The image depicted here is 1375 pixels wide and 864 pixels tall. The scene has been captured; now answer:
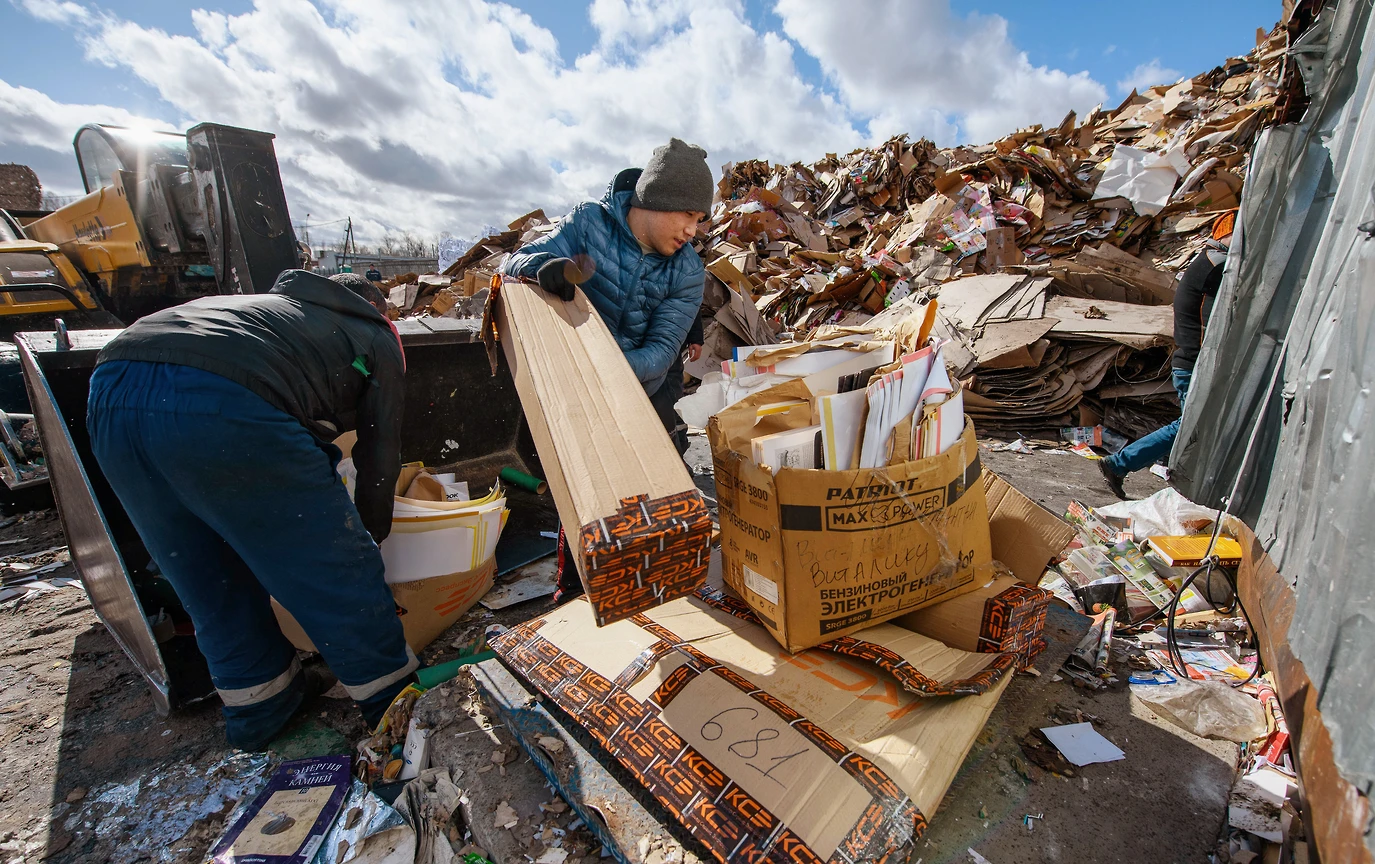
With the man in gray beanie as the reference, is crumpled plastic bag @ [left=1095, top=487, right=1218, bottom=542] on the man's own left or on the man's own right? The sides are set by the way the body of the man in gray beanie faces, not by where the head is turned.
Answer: on the man's own left

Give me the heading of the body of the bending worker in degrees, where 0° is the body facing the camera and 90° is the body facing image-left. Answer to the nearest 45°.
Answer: approximately 225°

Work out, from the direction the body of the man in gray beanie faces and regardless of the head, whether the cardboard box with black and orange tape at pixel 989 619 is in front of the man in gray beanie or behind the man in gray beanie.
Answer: in front

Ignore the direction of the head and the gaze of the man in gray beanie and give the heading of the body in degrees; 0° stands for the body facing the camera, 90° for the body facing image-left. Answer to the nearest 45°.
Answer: approximately 315°

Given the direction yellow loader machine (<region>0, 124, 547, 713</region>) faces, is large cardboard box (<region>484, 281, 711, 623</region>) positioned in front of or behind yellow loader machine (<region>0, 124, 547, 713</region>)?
in front

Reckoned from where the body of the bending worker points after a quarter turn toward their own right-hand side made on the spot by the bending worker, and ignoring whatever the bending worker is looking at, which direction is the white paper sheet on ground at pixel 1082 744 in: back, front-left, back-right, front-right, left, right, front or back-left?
front
